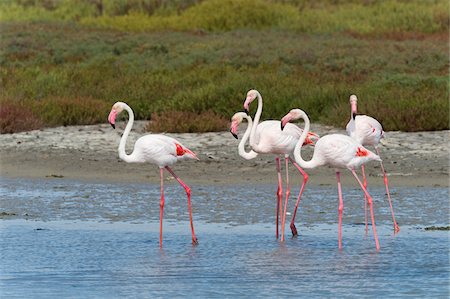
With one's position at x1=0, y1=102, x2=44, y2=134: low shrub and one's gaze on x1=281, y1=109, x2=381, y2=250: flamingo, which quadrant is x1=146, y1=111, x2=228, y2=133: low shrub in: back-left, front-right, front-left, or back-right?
front-left

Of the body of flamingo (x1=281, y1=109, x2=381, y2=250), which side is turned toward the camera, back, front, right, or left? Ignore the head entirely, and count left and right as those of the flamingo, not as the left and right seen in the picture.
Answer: left

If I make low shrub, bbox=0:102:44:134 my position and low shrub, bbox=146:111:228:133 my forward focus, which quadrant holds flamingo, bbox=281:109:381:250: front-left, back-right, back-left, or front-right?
front-right

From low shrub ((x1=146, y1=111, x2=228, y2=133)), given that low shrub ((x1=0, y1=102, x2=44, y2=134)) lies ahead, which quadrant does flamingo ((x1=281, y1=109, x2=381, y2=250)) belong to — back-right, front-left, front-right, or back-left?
back-left

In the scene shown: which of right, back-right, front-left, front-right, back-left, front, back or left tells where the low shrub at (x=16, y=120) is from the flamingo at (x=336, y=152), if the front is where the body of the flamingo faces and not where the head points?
front-right

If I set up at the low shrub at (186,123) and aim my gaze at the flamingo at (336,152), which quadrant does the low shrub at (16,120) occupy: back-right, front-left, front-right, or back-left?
back-right

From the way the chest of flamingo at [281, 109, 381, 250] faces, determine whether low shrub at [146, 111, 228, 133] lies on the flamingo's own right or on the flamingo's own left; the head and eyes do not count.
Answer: on the flamingo's own right

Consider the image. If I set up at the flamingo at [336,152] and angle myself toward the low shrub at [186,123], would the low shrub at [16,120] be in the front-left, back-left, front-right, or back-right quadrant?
front-left
